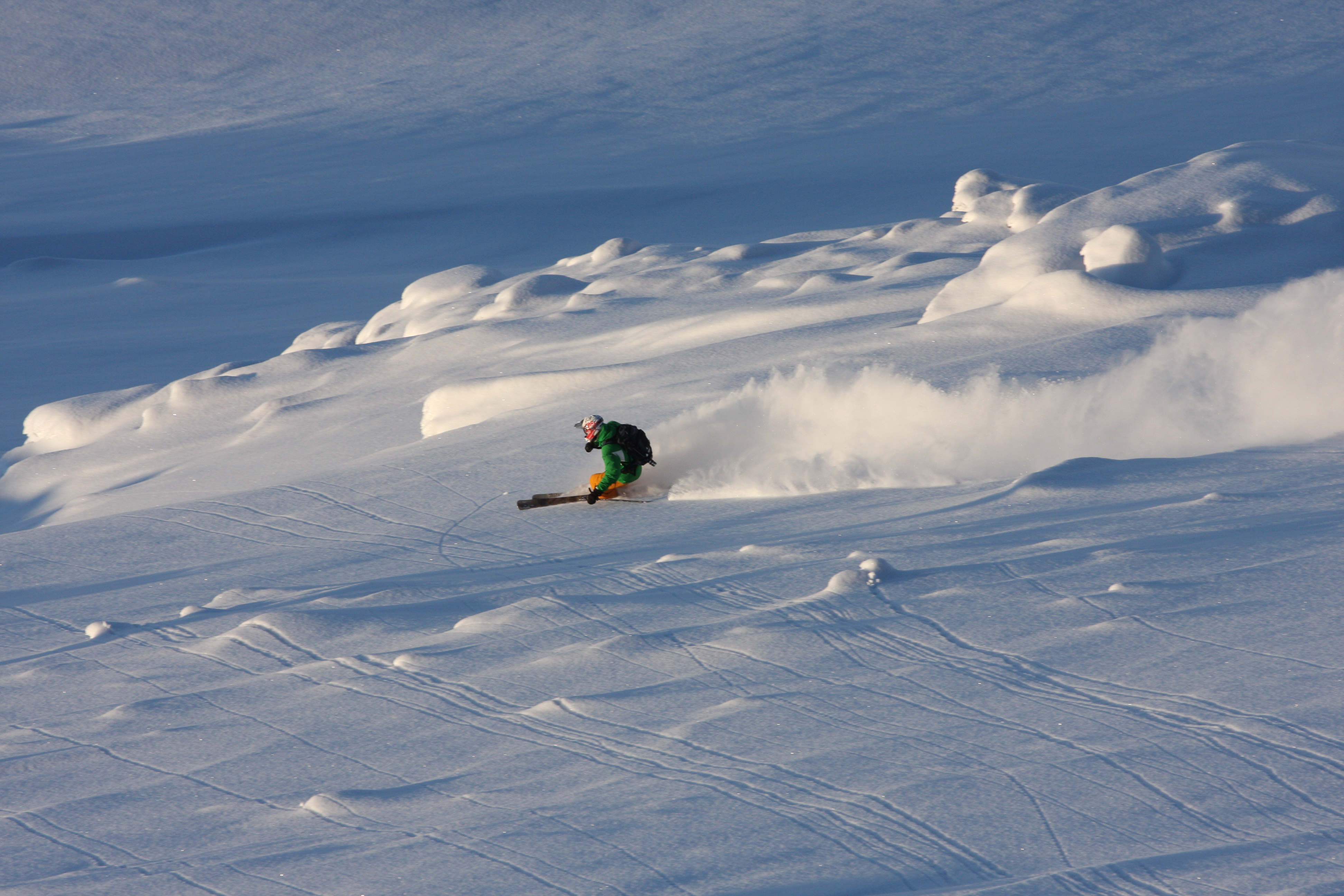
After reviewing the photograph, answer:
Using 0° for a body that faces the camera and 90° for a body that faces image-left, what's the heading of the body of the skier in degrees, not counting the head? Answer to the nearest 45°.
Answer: approximately 90°

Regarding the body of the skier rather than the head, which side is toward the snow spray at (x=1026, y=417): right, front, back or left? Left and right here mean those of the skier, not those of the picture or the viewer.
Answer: back
